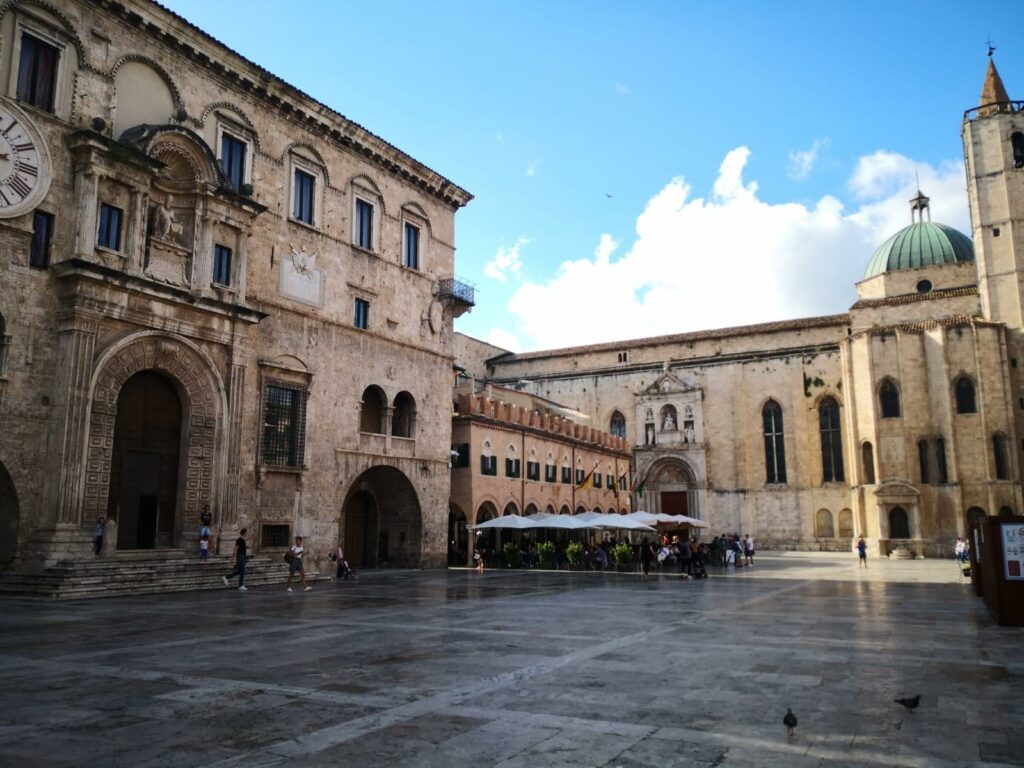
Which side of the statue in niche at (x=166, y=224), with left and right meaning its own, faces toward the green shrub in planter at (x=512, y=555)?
left

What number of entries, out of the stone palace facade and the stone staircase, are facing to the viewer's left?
0

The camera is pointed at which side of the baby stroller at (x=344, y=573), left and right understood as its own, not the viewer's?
right

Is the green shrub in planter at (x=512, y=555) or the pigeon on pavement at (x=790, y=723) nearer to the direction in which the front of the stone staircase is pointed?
the pigeon on pavement

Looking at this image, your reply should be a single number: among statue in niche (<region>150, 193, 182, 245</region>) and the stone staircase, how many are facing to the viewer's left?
0

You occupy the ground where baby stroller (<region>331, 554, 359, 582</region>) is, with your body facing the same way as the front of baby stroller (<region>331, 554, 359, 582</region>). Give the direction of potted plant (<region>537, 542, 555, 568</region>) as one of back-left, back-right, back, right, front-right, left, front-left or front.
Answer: front-left

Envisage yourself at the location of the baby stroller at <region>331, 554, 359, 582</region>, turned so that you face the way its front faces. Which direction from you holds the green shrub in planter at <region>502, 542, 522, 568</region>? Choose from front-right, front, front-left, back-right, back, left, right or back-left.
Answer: front-left

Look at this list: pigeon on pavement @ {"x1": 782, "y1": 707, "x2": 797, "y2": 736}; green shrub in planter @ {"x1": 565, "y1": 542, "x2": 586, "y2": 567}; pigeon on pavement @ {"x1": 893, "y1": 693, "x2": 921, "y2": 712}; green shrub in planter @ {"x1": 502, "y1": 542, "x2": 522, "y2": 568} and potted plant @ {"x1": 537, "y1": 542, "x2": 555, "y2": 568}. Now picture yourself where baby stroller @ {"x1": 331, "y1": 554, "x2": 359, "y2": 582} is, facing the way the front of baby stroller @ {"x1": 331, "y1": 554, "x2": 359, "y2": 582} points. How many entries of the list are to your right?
2

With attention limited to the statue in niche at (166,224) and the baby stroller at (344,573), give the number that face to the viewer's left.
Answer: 0

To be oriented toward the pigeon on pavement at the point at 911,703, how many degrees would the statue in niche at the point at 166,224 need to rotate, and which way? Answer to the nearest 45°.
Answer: approximately 45° to its right

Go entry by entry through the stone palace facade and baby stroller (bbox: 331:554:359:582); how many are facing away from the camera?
0

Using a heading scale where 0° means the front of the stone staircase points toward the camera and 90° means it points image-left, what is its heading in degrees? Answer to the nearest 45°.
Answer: approximately 315°

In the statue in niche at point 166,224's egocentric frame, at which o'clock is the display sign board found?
The display sign board is roughly at 12 o'clock from the statue in niche.
